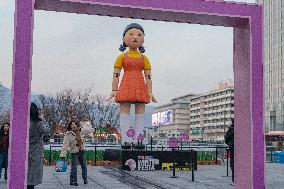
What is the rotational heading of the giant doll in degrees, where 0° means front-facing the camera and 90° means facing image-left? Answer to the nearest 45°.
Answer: approximately 0°

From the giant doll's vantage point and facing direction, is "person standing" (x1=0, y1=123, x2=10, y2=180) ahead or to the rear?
ahead

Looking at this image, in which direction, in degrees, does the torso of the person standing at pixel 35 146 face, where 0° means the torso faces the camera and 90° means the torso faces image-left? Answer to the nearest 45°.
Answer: approximately 270°

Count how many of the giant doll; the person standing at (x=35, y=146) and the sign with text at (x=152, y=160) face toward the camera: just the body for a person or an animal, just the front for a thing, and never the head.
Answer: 2

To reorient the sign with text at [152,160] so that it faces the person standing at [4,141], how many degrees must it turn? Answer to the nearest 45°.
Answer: approximately 45° to its right

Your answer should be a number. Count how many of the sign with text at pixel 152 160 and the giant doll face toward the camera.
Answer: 2

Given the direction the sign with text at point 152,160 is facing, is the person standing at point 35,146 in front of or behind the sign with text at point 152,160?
in front

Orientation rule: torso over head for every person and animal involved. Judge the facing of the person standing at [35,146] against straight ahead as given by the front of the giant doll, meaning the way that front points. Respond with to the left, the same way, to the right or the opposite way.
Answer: to the left

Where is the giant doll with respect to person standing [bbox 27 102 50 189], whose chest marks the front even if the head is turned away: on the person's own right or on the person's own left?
on the person's own left
